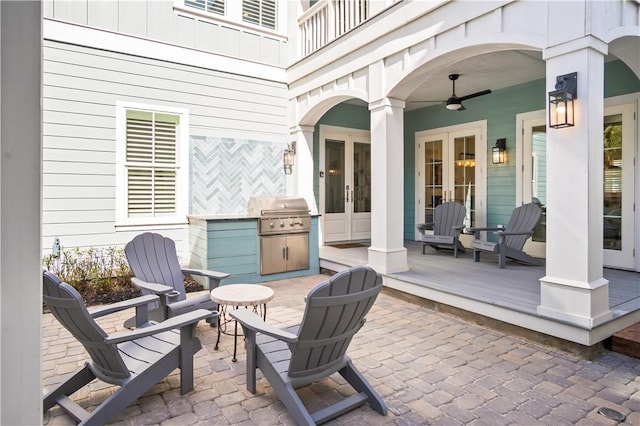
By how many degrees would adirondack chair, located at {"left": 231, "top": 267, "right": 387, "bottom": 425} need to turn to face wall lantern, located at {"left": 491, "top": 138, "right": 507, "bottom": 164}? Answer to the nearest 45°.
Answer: approximately 90° to its right

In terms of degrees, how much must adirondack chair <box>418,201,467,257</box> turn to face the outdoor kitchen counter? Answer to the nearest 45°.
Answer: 0° — it already faces it

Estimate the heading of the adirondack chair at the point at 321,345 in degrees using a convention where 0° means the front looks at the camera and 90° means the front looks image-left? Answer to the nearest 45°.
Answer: approximately 135°

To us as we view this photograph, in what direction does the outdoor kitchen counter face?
facing the viewer and to the right of the viewer

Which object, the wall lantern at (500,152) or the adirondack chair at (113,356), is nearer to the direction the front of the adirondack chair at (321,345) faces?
the adirondack chair

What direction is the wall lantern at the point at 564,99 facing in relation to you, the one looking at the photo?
facing the viewer and to the left of the viewer

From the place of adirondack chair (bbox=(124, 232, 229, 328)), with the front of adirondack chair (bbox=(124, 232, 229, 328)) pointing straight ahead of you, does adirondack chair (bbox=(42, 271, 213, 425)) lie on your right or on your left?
on your right

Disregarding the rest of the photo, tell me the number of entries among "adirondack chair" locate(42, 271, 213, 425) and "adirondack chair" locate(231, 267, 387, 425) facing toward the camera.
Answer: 0

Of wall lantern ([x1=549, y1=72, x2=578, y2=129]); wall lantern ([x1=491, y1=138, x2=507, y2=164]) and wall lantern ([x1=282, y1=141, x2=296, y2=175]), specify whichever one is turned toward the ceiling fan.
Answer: wall lantern ([x1=491, y1=138, x2=507, y2=164])

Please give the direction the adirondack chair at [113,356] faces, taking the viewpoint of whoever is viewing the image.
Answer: facing away from the viewer and to the right of the viewer

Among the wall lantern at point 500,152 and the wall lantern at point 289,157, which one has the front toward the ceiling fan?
the wall lantern at point 500,152

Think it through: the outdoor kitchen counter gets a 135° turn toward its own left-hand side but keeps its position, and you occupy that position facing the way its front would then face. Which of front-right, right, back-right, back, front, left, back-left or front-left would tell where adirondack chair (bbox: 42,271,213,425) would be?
back
